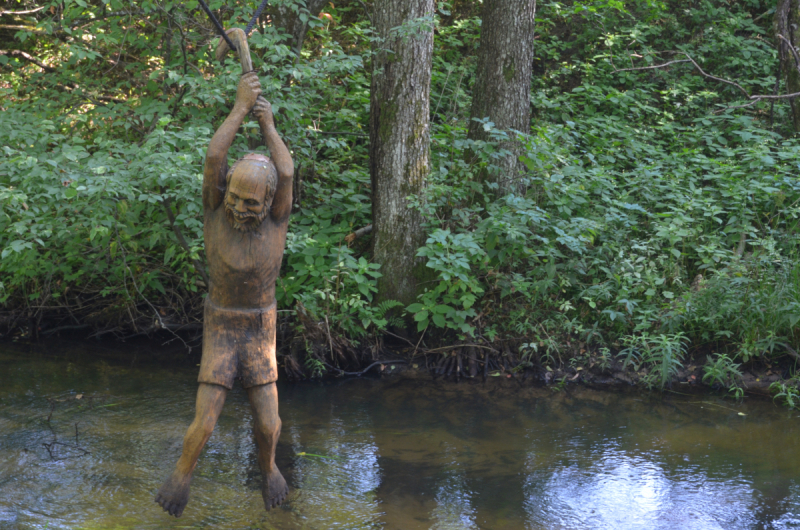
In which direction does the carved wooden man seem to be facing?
toward the camera

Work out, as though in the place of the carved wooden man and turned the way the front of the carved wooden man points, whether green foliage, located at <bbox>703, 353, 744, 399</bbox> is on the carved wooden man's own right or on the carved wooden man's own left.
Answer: on the carved wooden man's own left

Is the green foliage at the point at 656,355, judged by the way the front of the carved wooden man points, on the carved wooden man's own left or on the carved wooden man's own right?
on the carved wooden man's own left

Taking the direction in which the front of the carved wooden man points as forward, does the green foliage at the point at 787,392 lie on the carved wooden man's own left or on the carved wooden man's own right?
on the carved wooden man's own left

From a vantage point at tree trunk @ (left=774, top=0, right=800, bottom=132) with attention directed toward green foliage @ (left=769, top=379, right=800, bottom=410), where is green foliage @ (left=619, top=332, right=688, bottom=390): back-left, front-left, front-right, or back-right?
front-right
